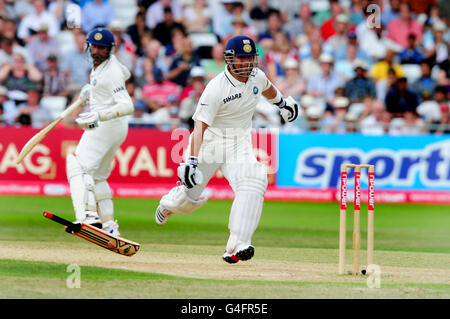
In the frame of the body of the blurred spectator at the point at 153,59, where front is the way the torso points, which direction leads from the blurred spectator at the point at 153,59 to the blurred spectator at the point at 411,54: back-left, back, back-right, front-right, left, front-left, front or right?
left

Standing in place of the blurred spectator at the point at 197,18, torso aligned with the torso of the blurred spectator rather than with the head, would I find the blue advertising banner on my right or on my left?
on my left

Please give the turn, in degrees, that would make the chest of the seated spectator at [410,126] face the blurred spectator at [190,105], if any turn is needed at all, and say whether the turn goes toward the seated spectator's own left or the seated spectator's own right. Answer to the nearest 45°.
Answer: approximately 90° to the seated spectator's own right

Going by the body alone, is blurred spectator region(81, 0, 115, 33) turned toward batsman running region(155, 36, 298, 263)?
yes

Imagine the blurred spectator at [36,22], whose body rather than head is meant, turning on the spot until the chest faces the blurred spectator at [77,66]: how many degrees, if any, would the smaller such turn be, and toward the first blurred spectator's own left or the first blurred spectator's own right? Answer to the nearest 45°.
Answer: approximately 45° to the first blurred spectator's own left

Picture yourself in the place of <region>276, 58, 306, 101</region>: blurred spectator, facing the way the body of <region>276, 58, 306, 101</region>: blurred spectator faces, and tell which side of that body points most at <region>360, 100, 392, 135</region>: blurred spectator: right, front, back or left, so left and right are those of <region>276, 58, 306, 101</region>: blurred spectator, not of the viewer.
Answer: left
